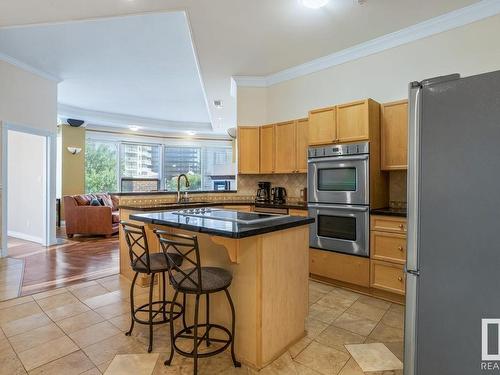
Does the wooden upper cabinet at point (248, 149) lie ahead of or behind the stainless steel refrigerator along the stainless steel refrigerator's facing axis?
ahead

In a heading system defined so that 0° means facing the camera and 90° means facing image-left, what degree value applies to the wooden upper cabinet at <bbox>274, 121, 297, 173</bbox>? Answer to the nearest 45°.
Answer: approximately 45°

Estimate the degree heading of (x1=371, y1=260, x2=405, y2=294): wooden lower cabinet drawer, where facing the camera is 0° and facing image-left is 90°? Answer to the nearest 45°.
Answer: approximately 45°

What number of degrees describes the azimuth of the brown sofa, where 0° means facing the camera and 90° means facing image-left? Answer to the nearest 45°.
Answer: approximately 270°

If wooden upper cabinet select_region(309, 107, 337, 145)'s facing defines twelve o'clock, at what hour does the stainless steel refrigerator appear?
The stainless steel refrigerator is roughly at 10 o'clock from the wooden upper cabinet.

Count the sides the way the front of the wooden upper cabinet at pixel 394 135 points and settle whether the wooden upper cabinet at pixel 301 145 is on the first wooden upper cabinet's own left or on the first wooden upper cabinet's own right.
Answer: on the first wooden upper cabinet's own right

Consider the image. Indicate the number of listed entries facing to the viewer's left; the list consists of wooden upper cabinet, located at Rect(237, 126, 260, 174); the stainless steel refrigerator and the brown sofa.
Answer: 1

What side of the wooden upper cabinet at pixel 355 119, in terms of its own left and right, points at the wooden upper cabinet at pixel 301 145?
right

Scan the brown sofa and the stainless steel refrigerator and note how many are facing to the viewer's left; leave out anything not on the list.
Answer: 1

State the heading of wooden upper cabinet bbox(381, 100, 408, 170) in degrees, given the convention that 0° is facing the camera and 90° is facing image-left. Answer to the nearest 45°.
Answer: approximately 45°
